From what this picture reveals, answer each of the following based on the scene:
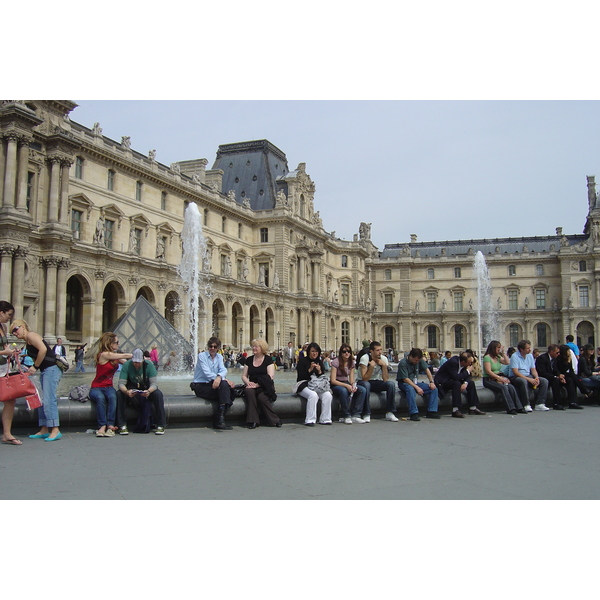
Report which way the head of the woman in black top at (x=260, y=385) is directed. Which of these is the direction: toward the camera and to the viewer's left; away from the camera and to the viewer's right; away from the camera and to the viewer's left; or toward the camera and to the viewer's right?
toward the camera and to the viewer's left

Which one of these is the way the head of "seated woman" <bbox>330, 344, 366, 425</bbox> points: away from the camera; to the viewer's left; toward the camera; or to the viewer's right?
toward the camera

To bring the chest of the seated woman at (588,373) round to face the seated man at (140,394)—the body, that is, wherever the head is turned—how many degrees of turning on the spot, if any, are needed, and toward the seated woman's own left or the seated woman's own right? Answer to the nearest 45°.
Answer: approximately 90° to the seated woman's own right

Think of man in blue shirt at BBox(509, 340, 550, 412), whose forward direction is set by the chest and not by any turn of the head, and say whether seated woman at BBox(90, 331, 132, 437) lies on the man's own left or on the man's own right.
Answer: on the man's own right

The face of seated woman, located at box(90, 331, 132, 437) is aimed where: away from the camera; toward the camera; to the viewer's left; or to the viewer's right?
to the viewer's right

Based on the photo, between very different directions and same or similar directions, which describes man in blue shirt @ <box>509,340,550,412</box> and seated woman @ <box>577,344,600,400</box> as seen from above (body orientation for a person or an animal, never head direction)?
same or similar directions

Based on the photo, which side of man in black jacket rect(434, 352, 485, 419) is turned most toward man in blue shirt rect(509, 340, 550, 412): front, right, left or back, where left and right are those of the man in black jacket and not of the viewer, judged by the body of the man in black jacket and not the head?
left

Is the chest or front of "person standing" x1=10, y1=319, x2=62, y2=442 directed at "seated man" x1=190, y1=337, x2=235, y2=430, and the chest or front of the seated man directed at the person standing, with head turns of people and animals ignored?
no

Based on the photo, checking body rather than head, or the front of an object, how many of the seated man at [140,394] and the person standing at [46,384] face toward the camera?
1

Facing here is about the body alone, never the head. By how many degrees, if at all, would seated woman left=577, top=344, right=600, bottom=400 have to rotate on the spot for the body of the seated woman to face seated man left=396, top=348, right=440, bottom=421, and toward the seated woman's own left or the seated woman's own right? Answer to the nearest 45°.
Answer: approximately 90° to the seated woman's own right

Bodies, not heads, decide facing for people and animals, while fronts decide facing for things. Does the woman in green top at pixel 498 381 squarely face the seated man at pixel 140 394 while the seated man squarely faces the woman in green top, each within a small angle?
no

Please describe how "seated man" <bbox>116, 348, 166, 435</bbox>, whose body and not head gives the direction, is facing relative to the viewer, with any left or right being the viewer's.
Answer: facing the viewer

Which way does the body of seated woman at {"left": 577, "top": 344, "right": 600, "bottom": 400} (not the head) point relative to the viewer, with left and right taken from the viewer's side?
facing the viewer and to the right of the viewer

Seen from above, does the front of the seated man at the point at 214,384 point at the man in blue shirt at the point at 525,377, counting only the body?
no

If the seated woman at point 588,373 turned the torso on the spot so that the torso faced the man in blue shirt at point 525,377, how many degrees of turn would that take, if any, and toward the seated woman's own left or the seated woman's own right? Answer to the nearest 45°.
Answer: approximately 90° to the seated woman's own right

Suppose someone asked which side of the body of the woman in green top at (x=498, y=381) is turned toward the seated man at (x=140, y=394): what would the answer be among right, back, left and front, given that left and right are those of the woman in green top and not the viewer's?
right

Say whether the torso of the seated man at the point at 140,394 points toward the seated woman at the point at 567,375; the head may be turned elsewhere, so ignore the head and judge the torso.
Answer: no

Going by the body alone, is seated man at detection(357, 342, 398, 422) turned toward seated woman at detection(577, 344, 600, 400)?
no

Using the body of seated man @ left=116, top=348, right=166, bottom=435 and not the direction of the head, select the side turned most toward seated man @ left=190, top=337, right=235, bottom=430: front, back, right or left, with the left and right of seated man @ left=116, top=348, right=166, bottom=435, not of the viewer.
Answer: left

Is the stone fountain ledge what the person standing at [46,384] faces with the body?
no
